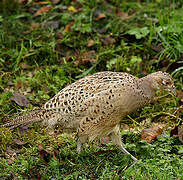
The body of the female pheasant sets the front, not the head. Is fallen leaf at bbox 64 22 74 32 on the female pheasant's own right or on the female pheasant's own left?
on the female pheasant's own left

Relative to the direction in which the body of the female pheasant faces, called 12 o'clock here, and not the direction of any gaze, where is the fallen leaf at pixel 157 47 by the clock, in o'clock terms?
The fallen leaf is roughly at 10 o'clock from the female pheasant.

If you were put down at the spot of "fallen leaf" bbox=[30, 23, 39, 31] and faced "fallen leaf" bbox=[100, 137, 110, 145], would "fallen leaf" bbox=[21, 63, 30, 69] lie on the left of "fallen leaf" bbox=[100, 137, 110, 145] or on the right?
right

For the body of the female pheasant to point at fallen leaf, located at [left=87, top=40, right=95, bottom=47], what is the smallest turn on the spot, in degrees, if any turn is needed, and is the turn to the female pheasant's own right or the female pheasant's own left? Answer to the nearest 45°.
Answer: approximately 90° to the female pheasant's own left

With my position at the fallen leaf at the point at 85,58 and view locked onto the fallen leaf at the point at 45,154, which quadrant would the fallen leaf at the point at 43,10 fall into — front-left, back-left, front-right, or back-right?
back-right

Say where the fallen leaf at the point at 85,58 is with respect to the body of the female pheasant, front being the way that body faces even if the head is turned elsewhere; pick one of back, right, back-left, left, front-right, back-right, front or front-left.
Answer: left

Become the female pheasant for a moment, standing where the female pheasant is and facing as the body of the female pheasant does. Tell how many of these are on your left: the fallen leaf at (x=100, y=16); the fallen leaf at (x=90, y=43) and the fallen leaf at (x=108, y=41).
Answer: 3

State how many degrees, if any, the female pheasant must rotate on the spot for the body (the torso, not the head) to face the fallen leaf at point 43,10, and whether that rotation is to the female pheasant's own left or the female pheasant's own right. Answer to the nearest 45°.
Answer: approximately 90° to the female pheasant's own left

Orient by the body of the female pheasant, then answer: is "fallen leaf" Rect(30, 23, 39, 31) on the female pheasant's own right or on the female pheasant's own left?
on the female pheasant's own left

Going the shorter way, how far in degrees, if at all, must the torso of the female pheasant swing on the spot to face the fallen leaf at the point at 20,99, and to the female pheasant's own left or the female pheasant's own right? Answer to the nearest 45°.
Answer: approximately 135° to the female pheasant's own left

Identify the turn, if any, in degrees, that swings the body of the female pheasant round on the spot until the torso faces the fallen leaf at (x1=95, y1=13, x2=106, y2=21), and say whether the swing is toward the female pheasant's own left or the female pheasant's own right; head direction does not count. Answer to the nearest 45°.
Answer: approximately 90° to the female pheasant's own left

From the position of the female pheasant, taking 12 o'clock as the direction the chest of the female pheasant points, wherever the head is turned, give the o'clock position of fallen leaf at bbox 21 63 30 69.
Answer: The fallen leaf is roughly at 8 o'clock from the female pheasant.

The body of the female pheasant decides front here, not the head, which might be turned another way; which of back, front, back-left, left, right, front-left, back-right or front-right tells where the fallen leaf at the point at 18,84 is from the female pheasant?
back-left

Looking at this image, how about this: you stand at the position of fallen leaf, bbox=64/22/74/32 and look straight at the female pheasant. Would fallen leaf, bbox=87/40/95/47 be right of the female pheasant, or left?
left

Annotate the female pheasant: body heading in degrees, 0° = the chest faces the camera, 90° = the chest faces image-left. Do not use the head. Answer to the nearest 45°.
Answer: approximately 270°

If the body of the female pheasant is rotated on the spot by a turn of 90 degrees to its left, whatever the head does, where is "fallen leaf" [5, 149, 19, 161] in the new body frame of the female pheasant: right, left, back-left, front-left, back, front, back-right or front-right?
left
